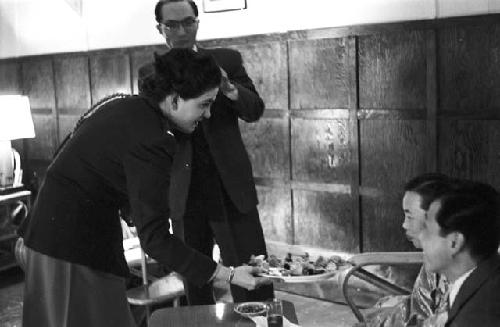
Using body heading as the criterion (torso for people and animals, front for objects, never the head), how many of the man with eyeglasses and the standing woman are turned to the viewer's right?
1

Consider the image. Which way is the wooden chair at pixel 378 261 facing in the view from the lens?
facing to the left of the viewer

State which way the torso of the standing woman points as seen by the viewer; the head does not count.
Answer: to the viewer's right

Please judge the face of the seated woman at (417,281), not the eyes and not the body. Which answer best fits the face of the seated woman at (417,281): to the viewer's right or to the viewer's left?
to the viewer's left

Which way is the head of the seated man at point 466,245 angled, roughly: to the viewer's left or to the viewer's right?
to the viewer's left

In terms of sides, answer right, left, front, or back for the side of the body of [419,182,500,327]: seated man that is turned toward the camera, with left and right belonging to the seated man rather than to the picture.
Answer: left

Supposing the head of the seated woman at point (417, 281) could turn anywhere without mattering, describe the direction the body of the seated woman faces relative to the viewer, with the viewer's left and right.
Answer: facing to the left of the viewer

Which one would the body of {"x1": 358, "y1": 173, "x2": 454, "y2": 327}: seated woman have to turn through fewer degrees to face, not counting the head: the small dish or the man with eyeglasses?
the small dish

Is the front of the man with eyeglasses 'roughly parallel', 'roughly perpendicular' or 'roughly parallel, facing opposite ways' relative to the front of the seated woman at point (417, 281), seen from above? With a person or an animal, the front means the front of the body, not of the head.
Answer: roughly perpendicular

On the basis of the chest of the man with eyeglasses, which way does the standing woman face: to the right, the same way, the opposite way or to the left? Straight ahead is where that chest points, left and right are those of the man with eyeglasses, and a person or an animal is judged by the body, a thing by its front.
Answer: to the left
